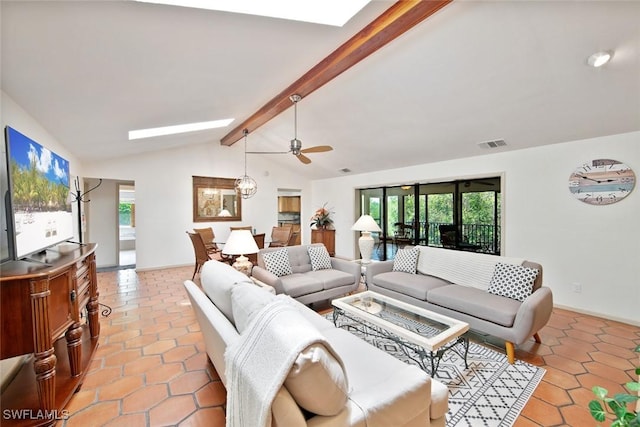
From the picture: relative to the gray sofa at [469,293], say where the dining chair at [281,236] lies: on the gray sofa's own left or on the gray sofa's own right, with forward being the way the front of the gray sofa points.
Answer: on the gray sofa's own right

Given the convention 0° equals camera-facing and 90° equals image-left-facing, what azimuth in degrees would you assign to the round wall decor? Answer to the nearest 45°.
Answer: approximately 0°

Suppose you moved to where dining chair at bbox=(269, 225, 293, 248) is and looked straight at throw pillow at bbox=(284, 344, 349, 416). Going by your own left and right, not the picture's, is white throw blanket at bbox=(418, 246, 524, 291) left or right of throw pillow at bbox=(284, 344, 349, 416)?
left

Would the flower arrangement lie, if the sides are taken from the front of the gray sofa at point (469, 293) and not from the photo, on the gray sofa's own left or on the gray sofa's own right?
on the gray sofa's own right

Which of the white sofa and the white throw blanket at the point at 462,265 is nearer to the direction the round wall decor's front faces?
the white sofa

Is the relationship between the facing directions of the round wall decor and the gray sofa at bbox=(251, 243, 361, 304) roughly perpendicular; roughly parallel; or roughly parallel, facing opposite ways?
roughly perpendicular

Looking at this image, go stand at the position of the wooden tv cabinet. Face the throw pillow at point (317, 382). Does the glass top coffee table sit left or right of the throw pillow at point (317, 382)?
left

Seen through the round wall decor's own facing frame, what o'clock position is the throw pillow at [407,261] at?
The throw pillow is roughly at 2 o'clock from the round wall decor.

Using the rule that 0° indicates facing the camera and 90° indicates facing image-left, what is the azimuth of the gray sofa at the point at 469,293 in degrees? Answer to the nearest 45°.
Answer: approximately 45°

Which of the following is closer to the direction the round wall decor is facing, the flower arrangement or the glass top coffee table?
the glass top coffee table

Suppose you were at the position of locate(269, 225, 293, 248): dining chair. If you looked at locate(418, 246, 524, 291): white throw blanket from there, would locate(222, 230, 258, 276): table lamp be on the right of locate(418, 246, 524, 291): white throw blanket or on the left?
right

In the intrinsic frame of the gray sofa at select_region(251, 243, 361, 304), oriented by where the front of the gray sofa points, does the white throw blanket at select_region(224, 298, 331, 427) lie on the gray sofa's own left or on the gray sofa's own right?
on the gray sofa's own right
